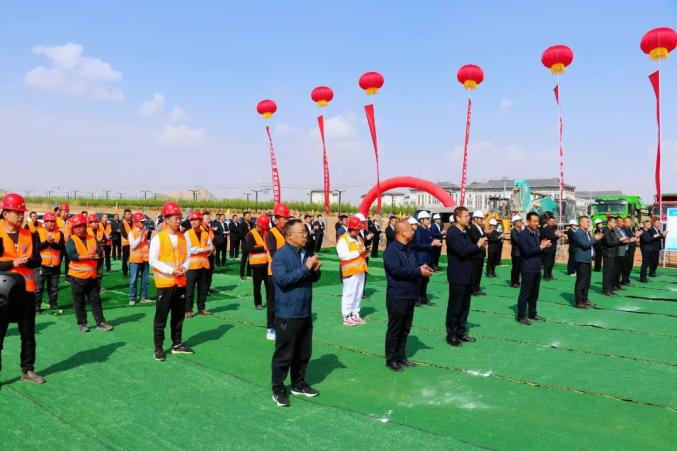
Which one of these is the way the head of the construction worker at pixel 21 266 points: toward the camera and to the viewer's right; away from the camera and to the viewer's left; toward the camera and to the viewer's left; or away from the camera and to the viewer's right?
toward the camera and to the viewer's right

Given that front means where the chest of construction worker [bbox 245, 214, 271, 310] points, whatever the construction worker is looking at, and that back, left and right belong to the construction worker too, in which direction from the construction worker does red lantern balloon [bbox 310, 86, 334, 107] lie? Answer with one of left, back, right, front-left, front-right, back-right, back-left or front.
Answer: back-left

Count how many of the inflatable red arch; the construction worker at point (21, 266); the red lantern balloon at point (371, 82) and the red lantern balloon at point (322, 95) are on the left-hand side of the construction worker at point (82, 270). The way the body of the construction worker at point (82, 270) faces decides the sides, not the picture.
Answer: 3

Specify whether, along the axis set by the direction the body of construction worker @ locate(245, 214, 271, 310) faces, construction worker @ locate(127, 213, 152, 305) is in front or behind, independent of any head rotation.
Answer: behind

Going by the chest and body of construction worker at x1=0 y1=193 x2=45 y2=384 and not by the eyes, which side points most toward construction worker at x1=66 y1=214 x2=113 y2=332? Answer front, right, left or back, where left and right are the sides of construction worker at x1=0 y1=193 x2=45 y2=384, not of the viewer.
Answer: left
